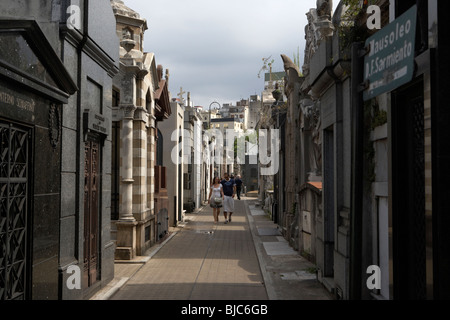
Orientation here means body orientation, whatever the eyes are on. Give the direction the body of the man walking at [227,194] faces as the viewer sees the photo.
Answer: toward the camera

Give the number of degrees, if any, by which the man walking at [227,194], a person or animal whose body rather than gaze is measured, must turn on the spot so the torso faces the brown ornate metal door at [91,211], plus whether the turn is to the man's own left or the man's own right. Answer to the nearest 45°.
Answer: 0° — they already face it

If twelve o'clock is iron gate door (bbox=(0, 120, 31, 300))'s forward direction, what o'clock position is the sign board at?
The sign board is roughly at 12 o'clock from the iron gate door.

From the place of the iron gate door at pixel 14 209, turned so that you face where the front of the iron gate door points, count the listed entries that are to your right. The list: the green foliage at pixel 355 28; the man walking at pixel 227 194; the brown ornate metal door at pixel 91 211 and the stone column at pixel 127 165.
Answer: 0

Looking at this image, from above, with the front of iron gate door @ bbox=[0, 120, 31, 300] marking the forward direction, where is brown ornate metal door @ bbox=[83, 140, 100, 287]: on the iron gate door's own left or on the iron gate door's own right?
on the iron gate door's own left

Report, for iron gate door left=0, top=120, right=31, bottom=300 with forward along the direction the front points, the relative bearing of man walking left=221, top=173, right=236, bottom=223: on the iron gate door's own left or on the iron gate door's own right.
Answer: on the iron gate door's own left

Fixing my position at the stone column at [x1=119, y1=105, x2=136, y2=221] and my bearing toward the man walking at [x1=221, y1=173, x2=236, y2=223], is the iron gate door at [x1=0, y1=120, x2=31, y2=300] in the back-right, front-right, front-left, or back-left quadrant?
back-right

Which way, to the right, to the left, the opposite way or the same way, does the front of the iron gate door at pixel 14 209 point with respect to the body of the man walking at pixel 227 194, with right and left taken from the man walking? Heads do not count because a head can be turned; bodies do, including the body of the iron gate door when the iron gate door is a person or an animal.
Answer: to the left

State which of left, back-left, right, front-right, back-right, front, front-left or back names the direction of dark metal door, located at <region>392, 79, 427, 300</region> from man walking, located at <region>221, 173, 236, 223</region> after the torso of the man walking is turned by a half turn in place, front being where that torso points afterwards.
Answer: back

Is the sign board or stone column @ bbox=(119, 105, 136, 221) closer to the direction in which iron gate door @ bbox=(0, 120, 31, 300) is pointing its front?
the sign board

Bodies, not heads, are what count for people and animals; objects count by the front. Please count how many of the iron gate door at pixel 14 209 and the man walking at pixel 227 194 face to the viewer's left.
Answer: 0

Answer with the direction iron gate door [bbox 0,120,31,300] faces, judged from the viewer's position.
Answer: facing the viewer and to the right of the viewer

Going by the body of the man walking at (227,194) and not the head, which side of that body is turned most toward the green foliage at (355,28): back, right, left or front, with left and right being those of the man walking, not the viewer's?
front

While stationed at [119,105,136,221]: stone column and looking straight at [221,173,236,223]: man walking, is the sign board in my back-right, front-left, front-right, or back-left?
back-right

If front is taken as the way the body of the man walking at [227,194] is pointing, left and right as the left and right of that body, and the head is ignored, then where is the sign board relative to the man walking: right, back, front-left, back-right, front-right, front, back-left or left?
front

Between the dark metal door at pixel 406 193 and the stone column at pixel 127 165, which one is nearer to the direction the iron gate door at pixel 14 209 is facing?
the dark metal door
